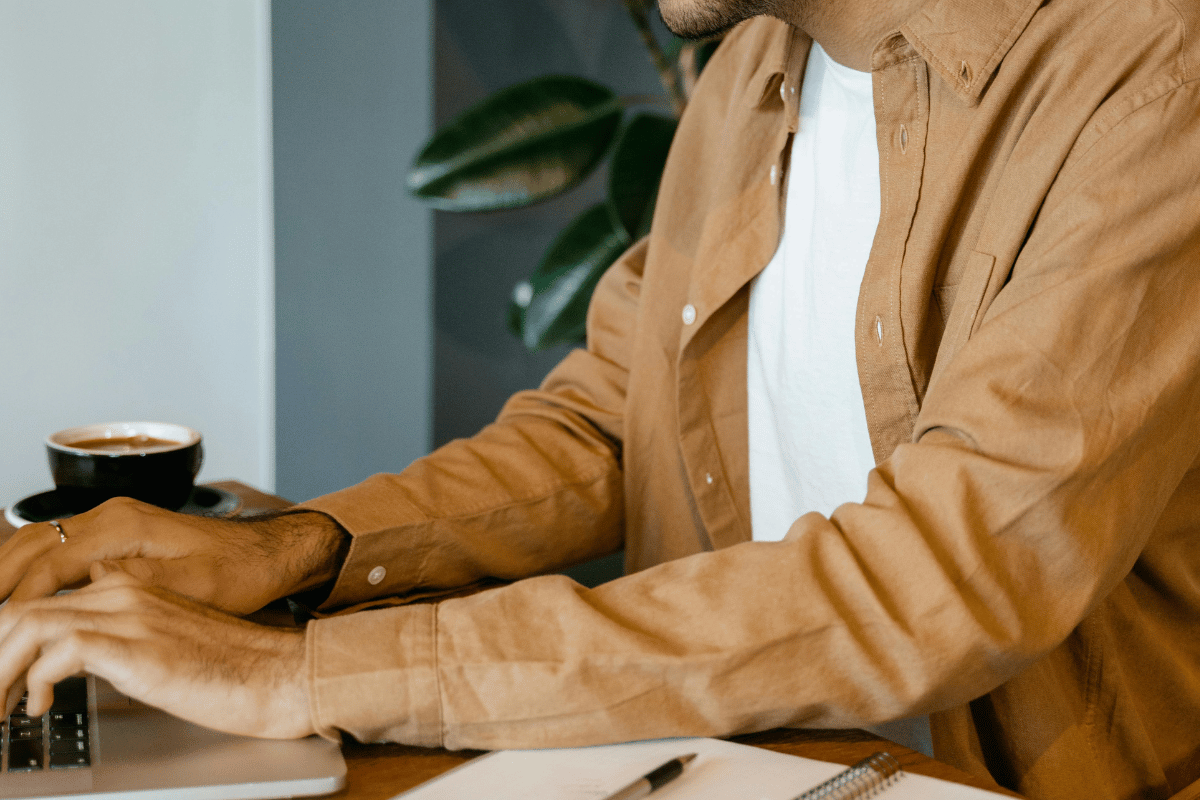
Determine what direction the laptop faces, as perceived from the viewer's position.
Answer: facing to the right of the viewer

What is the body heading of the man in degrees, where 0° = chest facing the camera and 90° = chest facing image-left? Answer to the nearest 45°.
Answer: approximately 45°

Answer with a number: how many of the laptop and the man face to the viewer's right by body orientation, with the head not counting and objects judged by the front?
1

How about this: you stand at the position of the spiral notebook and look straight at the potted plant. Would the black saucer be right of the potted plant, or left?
left

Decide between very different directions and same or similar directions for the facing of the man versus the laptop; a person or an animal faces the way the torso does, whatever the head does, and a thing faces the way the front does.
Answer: very different directions
